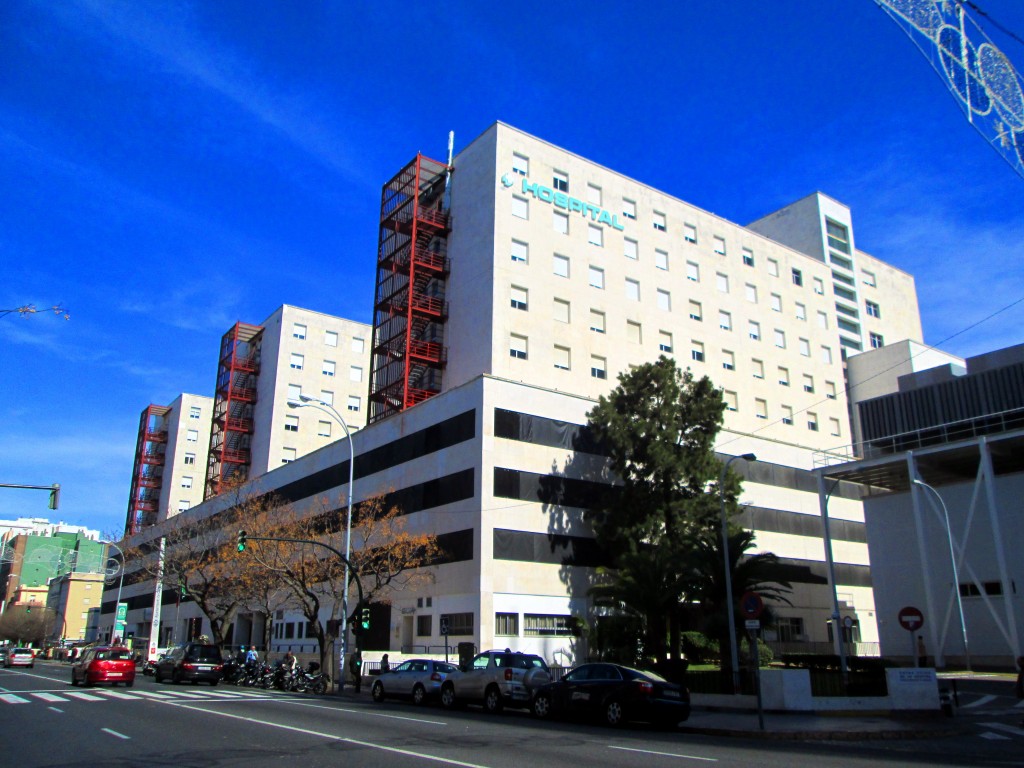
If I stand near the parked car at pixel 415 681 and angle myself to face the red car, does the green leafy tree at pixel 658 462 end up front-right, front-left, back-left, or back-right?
back-right

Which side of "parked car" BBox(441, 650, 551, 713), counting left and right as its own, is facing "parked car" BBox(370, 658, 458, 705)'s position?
front

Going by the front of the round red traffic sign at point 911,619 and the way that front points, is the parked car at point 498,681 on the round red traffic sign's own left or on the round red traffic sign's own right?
on the round red traffic sign's own right

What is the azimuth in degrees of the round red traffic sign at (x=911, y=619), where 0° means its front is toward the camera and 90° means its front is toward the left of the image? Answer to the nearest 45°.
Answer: approximately 0°

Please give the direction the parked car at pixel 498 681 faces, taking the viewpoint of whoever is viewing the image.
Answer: facing away from the viewer and to the left of the viewer

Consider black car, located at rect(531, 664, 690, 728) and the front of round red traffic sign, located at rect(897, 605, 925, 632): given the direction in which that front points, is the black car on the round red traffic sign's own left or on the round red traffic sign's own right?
on the round red traffic sign's own right

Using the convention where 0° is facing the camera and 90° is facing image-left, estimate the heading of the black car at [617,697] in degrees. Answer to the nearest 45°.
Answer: approximately 135°

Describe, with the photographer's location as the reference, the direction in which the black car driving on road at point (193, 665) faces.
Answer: facing away from the viewer and to the left of the viewer

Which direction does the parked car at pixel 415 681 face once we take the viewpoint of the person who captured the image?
facing away from the viewer and to the left of the viewer

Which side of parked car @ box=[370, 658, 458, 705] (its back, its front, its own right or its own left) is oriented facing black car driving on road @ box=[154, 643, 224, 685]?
front

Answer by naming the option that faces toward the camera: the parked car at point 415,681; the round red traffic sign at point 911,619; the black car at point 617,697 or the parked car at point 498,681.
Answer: the round red traffic sign
